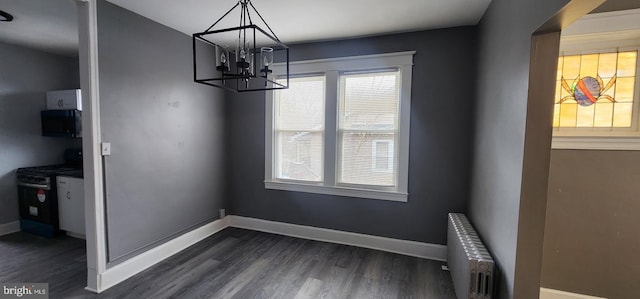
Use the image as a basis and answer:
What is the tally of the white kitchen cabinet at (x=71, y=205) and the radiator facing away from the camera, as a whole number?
0

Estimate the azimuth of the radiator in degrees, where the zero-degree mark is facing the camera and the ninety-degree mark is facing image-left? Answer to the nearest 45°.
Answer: approximately 90°

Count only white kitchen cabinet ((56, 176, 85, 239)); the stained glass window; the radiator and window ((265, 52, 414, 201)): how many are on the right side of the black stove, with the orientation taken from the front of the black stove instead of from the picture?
0

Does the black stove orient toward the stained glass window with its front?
no

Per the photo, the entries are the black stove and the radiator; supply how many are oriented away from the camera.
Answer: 0

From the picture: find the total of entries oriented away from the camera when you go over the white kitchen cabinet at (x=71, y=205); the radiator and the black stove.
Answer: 0

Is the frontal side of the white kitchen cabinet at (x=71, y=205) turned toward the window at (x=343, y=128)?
no

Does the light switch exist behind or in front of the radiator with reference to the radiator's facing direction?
in front

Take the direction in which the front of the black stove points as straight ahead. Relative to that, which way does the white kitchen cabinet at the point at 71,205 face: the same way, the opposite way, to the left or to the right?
the same way

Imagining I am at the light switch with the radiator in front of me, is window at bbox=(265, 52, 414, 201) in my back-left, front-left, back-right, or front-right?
front-left

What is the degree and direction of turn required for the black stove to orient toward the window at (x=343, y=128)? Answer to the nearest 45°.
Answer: approximately 90° to its left

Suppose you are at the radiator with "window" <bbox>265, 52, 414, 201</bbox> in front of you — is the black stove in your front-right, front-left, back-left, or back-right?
front-left

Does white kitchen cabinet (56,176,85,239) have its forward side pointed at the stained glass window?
no

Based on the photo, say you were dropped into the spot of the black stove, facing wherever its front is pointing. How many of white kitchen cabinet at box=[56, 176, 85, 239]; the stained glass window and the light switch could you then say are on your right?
0

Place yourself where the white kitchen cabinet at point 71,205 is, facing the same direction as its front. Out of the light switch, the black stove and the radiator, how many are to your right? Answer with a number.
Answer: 1

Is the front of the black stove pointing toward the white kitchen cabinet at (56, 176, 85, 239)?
no

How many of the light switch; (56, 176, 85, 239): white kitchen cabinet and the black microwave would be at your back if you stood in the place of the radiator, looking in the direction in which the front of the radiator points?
0
